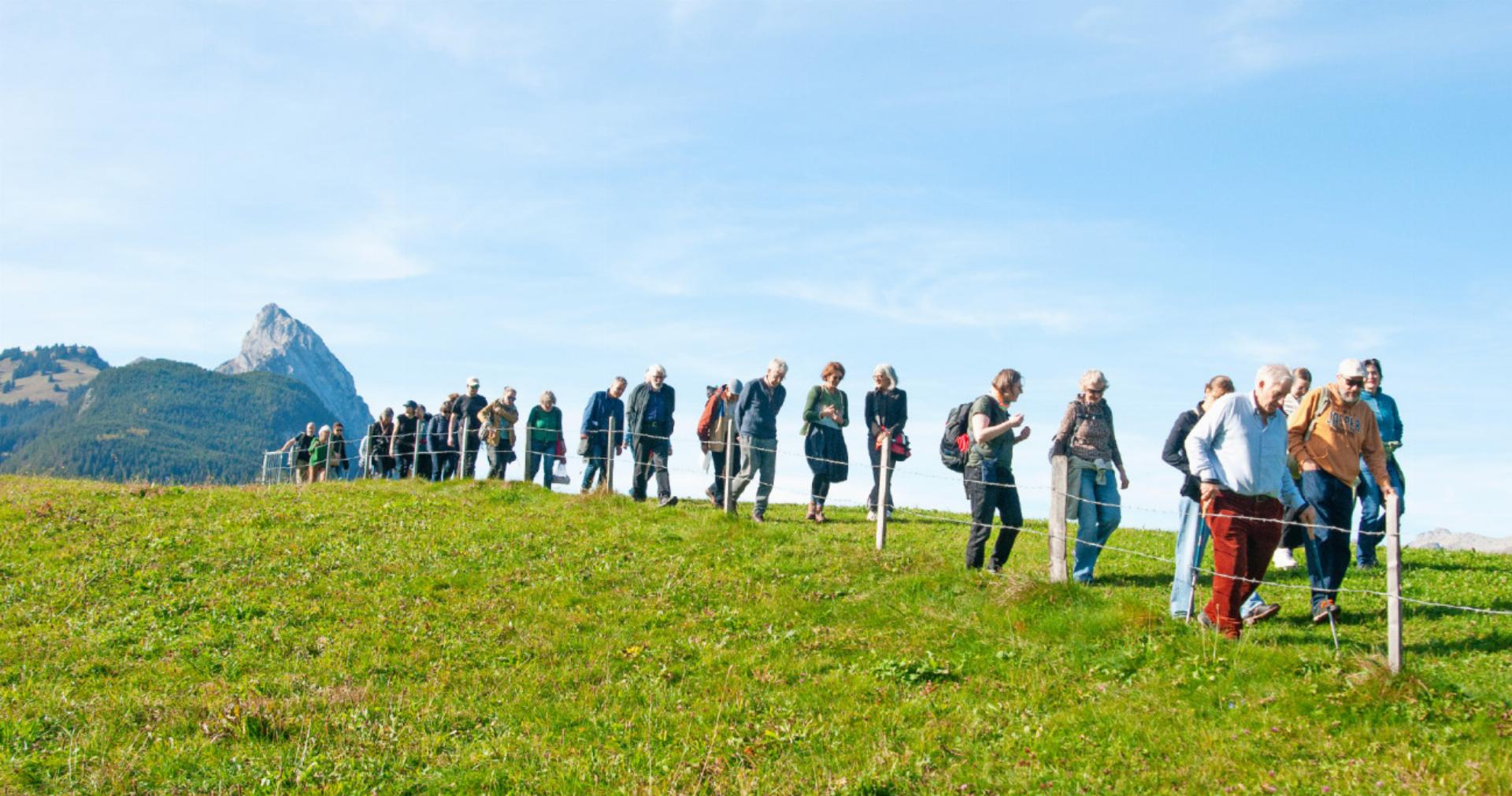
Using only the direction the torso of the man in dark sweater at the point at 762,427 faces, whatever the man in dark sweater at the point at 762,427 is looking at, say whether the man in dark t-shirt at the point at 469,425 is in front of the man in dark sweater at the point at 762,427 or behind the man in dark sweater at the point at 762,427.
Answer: behind

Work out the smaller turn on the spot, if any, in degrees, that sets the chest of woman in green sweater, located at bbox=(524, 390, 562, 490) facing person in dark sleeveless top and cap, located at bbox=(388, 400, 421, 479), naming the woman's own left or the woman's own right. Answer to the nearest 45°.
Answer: approximately 135° to the woman's own right

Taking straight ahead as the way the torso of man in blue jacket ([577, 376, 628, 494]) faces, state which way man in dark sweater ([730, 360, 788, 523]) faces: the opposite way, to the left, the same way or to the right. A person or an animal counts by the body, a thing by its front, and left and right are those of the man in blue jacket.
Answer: the same way

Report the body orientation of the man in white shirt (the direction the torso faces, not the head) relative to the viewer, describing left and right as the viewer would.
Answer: facing the viewer and to the right of the viewer

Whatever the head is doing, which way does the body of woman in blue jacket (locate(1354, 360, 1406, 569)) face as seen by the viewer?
toward the camera

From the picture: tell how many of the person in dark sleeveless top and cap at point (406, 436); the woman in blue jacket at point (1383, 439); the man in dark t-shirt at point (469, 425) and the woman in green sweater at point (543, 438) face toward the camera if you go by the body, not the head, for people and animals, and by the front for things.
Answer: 4

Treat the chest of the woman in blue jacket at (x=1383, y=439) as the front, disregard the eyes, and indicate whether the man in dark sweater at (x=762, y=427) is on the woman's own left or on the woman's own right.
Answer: on the woman's own right

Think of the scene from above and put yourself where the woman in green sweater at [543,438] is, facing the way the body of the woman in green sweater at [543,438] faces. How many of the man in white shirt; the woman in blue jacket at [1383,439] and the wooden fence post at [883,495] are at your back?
0

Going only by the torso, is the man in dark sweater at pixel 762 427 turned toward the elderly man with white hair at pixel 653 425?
no

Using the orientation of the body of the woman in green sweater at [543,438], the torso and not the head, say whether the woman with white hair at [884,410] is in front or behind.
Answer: in front

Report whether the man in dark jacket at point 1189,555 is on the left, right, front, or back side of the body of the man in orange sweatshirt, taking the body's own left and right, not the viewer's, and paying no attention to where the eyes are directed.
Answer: right

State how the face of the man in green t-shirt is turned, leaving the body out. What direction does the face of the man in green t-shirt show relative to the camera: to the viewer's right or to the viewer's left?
to the viewer's right

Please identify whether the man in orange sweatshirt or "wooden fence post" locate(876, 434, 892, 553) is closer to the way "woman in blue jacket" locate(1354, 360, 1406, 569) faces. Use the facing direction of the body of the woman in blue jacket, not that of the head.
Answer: the man in orange sweatshirt

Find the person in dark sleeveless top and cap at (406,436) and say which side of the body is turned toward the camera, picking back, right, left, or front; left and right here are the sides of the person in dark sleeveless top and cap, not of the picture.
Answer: front

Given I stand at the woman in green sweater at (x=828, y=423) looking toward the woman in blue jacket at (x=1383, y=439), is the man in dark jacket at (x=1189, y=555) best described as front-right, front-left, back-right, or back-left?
front-right

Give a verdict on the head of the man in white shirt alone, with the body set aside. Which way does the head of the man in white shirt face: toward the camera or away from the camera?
toward the camera

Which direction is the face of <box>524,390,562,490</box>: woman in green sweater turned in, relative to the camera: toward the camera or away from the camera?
toward the camera

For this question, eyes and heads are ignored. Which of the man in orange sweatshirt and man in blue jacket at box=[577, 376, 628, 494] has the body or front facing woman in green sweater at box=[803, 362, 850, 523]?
the man in blue jacket

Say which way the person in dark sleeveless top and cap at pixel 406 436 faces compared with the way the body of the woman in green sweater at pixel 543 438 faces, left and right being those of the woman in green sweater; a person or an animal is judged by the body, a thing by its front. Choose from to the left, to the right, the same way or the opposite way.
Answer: the same way

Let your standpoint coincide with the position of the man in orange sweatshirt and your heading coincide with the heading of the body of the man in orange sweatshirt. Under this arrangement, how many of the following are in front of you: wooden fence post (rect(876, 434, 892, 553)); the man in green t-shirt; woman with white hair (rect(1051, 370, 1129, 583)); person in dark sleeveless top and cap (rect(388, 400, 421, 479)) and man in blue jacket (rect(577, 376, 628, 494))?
0

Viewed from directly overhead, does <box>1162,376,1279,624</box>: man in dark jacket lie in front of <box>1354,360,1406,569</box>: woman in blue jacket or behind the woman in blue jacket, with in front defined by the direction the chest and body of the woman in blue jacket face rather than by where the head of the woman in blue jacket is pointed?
in front

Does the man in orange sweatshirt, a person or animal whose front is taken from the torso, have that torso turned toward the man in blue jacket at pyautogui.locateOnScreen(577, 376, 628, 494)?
no

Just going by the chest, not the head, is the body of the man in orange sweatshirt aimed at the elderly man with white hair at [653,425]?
no

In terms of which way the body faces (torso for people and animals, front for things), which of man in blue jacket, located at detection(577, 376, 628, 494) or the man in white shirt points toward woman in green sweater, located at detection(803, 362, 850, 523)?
the man in blue jacket
